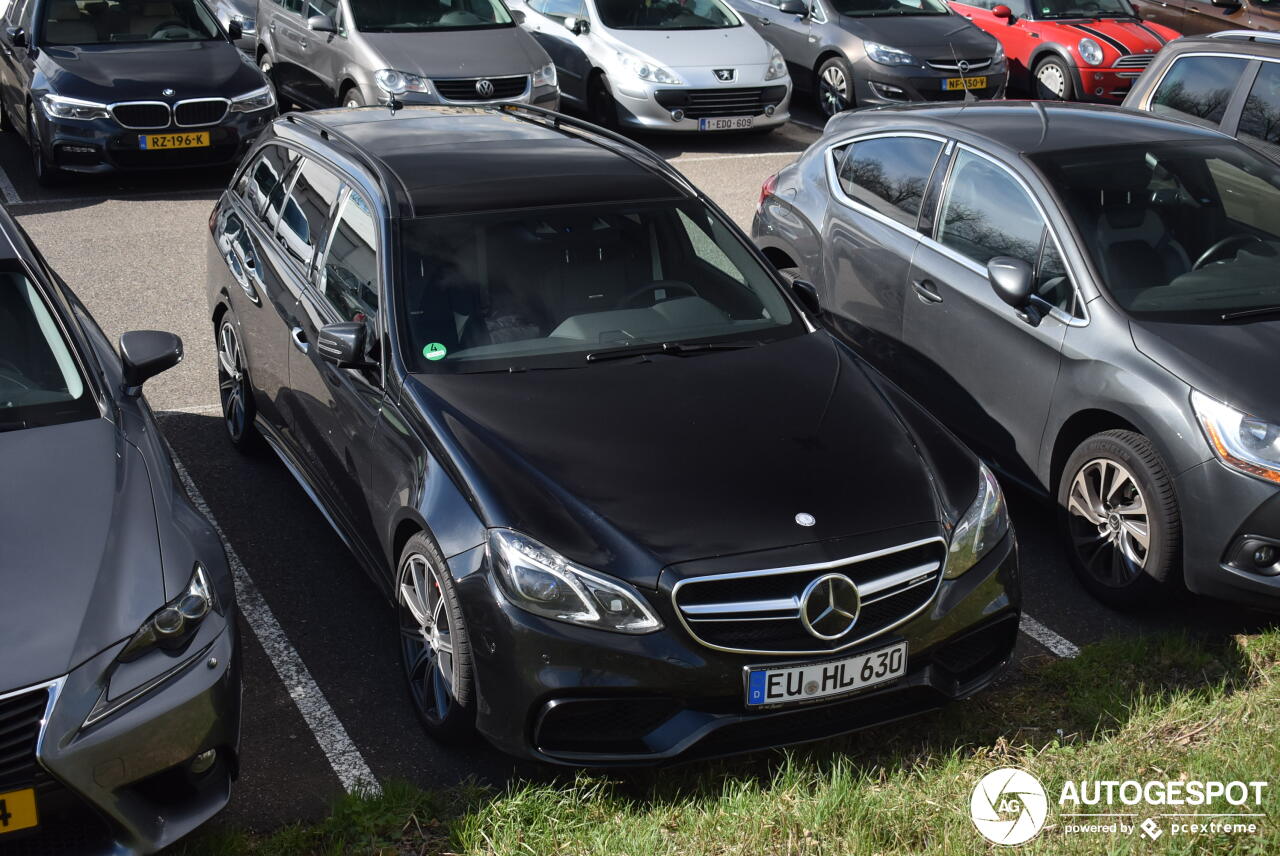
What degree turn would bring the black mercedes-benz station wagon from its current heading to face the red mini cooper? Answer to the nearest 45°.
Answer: approximately 135° to its left

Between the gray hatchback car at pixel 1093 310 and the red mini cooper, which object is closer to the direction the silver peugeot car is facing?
the gray hatchback car

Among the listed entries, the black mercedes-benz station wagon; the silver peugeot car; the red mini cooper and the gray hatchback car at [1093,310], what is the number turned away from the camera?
0

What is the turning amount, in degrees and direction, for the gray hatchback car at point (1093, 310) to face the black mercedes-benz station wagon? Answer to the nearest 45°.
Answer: approximately 90° to its right

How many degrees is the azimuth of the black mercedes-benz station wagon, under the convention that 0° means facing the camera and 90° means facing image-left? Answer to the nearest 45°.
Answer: approximately 315°

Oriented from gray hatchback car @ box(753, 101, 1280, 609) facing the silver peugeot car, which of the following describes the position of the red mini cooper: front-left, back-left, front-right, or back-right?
front-right

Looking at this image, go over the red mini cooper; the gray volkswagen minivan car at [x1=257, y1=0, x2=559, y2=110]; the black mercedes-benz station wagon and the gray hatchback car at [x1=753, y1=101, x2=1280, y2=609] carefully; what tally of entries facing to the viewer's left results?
0

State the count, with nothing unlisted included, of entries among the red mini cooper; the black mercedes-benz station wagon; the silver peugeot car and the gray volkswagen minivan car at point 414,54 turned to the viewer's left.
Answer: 0

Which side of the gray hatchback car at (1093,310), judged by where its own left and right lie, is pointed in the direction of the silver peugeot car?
back

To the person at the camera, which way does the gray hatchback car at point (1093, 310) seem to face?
facing the viewer and to the right of the viewer

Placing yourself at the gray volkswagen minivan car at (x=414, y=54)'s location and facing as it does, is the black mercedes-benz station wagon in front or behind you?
in front

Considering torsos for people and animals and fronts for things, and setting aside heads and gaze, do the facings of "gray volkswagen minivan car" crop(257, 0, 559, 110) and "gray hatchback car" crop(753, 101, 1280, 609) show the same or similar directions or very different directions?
same or similar directions

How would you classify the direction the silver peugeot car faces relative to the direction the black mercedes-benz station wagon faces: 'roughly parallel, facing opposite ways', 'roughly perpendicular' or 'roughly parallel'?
roughly parallel

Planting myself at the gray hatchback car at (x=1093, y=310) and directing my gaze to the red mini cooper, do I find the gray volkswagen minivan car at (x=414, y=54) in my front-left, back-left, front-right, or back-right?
front-left

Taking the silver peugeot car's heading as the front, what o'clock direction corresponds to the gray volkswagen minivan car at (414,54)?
The gray volkswagen minivan car is roughly at 4 o'clock from the silver peugeot car.

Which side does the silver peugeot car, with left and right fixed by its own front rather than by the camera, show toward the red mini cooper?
left
